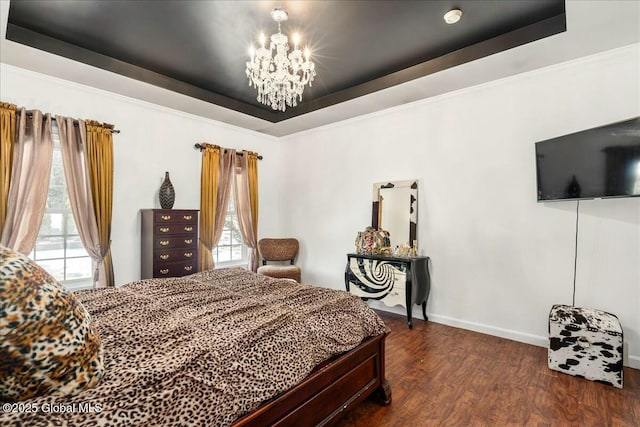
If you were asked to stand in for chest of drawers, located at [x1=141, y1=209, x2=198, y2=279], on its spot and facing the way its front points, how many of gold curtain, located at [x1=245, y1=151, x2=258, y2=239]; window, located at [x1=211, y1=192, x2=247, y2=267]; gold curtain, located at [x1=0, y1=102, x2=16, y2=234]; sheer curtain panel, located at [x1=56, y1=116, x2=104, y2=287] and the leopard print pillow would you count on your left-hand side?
2

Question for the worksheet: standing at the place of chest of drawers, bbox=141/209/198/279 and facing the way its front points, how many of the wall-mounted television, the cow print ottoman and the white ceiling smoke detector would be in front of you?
3

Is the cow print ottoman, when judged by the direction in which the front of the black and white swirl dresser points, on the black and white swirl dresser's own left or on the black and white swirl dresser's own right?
on the black and white swirl dresser's own left

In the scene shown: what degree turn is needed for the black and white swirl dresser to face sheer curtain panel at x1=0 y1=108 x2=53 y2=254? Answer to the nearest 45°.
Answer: approximately 45° to its right

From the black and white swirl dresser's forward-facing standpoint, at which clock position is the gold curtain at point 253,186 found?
The gold curtain is roughly at 2 o'clock from the black and white swirl dresser.

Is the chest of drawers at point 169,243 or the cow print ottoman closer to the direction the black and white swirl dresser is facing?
the chest of drawers

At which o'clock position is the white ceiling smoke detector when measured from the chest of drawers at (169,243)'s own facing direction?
The white ceiling smoke detector is roughly at 12 o'clock from the chest of drawers.

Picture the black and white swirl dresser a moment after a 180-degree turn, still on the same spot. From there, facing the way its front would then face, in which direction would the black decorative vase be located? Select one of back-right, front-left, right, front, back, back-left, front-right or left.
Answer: back-left

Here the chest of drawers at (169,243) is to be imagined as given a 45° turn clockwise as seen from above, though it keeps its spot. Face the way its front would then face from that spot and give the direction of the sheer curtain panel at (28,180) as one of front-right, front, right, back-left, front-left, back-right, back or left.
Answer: right

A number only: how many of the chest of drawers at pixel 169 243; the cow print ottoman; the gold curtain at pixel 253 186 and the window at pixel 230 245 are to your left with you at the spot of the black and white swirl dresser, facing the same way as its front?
1

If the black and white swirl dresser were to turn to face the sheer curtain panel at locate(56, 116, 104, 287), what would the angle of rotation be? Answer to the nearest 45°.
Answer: approximately 45° to its right

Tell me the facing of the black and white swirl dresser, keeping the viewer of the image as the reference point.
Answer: facing the viewer and to the left of the viewer

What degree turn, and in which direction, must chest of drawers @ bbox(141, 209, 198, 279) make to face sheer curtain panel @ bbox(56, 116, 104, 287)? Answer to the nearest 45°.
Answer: approximately 135° to its right

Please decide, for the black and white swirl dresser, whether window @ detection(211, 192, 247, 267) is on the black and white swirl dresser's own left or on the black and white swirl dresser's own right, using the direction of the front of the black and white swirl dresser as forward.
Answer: on the black and white swirl dresser's own right

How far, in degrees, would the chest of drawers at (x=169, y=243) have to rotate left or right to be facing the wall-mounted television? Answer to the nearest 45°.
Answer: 0° — it already faces it

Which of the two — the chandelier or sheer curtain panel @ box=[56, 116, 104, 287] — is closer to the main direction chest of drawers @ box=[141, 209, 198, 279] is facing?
the chandelier

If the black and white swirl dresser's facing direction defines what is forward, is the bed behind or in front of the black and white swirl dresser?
in front

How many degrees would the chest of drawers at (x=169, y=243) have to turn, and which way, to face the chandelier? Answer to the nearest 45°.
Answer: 0° — it already faces it

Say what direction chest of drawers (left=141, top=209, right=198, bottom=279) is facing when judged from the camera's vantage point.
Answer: facing the viewer and to the right of the viewer

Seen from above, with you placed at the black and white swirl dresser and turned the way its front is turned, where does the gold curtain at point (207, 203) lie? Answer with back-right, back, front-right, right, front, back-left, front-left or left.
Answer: front-right

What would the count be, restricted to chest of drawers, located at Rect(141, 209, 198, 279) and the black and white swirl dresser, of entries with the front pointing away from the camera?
0
